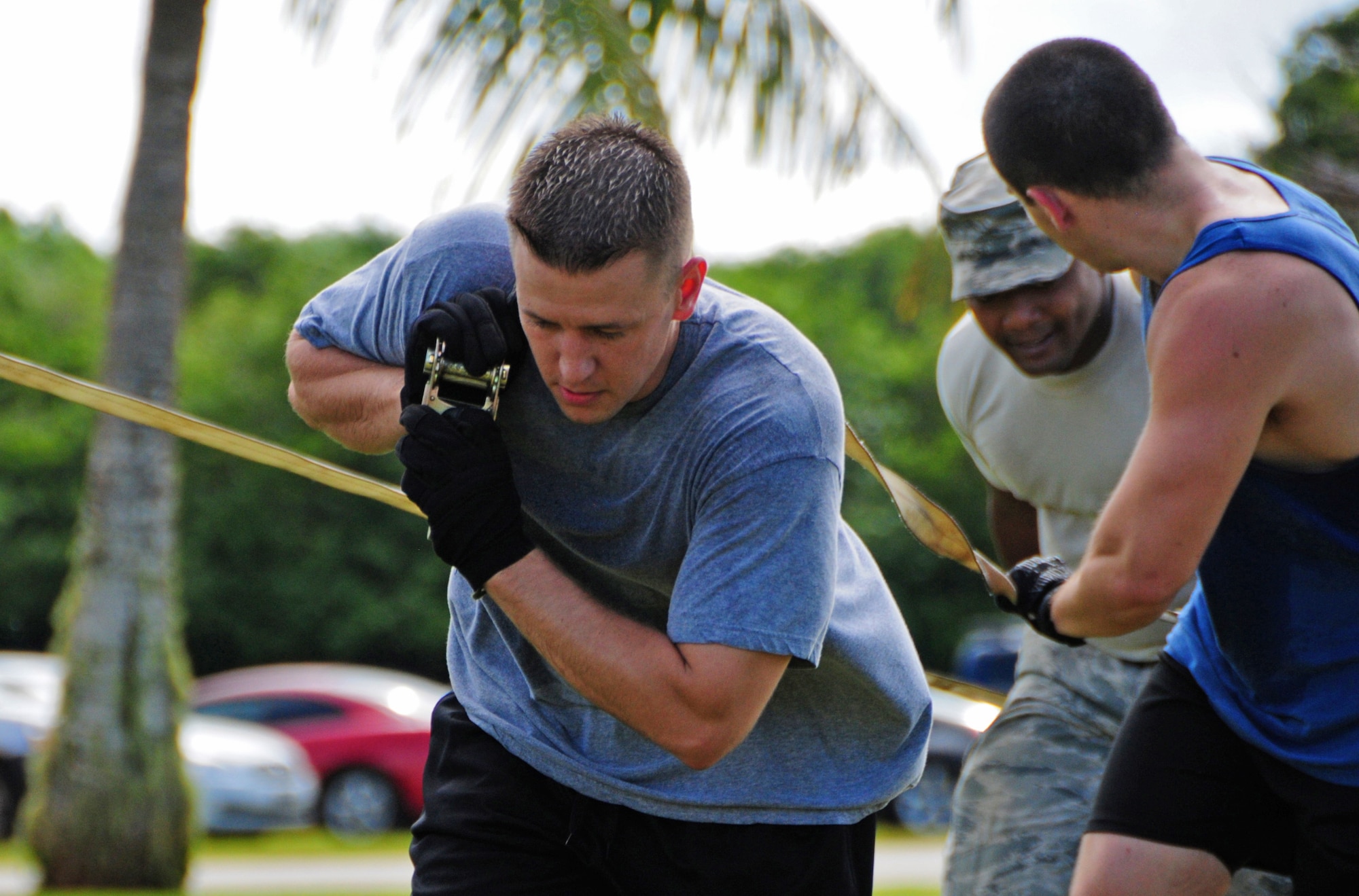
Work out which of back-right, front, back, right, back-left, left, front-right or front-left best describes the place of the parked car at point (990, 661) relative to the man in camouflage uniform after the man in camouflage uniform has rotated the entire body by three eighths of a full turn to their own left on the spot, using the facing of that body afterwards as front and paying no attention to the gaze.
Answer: left

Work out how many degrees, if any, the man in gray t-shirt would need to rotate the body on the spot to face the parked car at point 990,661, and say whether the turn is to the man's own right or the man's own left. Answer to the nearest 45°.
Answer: approximately 135° to the man's own right

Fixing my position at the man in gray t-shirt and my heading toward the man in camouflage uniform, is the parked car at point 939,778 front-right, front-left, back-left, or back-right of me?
front-left

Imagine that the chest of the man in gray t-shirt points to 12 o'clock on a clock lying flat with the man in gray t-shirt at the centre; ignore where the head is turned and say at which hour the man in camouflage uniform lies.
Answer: The man in camouflage uniform is roughly at 6 o'clock from the man in gray t-shirt.

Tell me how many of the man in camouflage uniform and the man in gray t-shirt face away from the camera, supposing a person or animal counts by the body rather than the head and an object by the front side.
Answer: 0

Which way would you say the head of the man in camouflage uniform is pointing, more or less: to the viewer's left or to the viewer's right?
to the viewer's left

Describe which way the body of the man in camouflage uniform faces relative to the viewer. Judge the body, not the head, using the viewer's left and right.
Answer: facing the viewer and to the left of the viewer

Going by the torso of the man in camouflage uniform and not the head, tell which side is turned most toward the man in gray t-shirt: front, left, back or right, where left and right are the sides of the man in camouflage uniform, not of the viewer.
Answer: front

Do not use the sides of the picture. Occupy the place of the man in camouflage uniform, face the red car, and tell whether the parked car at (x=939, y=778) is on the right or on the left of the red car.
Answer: right

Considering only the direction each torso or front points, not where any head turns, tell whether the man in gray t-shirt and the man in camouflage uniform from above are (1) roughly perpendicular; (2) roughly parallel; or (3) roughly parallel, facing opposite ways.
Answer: roughly parallel

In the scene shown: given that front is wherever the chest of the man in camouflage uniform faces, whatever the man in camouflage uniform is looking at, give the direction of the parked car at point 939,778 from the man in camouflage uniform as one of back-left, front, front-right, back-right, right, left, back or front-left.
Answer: back-right

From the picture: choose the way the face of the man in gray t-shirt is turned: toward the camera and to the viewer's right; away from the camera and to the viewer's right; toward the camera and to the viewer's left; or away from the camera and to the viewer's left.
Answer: toward the camera and to the viewer's left

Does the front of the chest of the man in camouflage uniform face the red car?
no

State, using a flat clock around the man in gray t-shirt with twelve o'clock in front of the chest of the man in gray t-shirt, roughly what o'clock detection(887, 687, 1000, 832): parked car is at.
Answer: The parked car is roughly at 5 o'clock from the man in gray t-shirt.

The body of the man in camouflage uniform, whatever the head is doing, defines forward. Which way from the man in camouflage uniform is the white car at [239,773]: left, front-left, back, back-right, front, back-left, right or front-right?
right

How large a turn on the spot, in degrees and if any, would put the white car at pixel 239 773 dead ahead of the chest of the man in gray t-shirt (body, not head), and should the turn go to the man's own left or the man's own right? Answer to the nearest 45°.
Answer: approximately 135° to the man's own right
